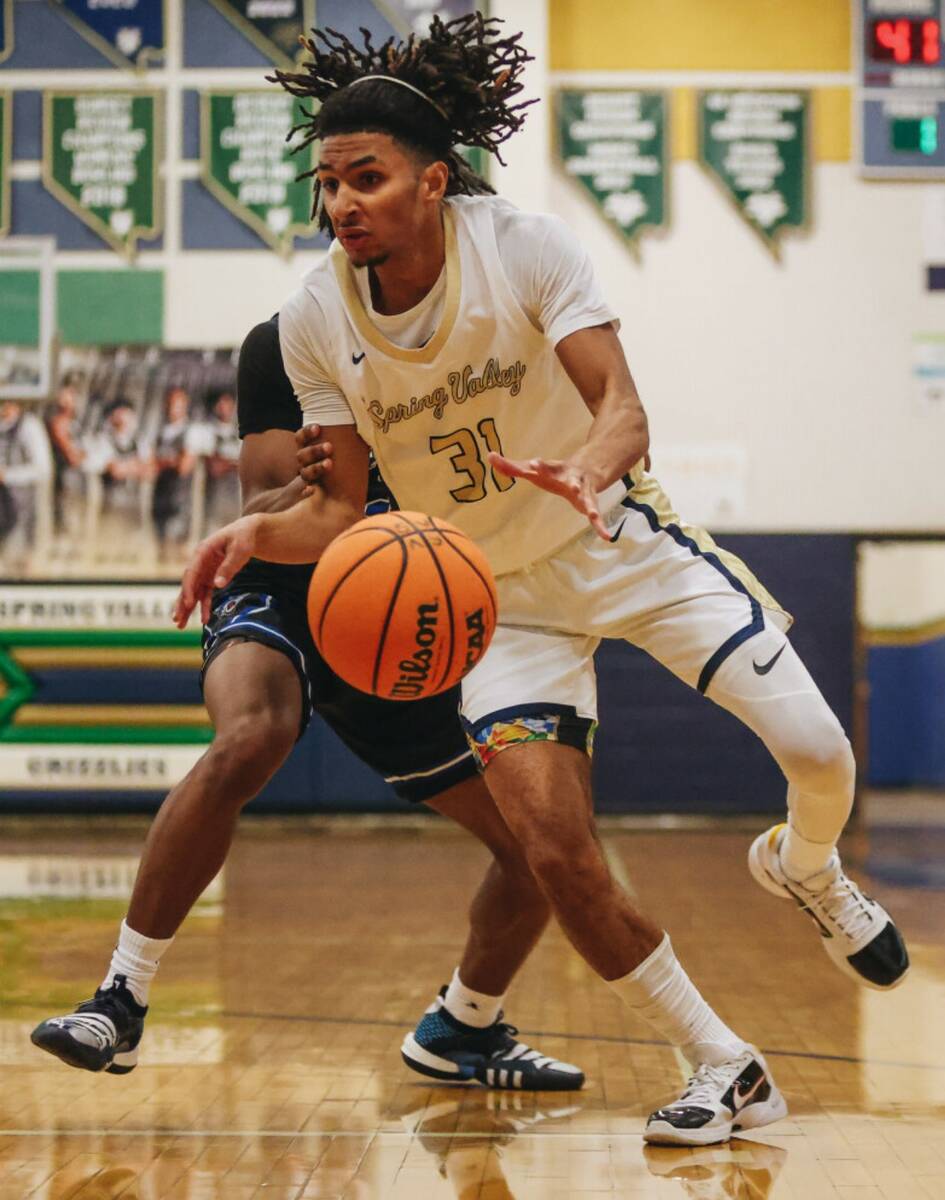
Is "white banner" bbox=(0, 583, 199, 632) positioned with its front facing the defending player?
yes

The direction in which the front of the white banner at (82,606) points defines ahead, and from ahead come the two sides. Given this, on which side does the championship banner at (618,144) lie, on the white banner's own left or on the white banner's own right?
on the white banner's own left

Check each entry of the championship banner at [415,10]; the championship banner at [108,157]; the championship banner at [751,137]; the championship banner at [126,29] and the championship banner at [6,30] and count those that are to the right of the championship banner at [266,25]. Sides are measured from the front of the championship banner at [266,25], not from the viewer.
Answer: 3

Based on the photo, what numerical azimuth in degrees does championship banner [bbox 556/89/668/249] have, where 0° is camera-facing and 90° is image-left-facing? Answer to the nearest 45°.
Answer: approximately 0°

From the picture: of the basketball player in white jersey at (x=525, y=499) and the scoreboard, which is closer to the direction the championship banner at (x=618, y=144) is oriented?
the basketball player in white jersey

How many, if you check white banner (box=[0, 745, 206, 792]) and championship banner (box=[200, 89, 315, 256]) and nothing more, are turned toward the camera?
2

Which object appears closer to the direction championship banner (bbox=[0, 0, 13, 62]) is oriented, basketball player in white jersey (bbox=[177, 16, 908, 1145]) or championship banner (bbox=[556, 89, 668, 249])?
the basketball player in white jersey

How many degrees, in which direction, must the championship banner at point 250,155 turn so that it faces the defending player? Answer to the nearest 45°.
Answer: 0° — it already faces them
